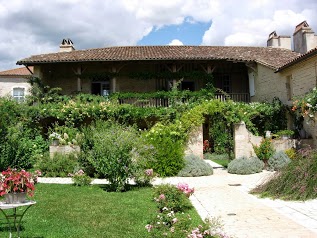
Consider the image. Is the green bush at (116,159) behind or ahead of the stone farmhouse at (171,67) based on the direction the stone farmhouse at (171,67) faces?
ahead

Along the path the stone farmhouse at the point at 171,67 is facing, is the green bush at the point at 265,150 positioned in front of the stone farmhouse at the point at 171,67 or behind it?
in front

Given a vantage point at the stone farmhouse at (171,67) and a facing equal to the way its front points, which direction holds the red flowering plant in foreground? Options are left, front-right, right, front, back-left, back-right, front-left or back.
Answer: front

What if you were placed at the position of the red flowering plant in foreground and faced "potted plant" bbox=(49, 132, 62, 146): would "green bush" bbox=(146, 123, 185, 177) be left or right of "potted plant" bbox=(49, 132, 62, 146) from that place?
right

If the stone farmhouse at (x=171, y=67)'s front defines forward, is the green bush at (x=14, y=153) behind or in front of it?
in front

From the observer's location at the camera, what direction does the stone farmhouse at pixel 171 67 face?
facing the viewer

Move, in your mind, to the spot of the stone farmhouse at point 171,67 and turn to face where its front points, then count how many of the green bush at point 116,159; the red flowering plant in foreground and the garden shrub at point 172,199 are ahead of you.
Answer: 3

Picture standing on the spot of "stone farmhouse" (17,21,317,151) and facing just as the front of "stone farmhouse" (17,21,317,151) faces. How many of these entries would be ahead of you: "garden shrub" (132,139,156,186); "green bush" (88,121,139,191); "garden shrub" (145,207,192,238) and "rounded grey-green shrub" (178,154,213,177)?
4

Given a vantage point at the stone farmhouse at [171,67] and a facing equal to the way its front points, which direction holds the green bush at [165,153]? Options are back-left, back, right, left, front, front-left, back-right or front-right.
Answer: front

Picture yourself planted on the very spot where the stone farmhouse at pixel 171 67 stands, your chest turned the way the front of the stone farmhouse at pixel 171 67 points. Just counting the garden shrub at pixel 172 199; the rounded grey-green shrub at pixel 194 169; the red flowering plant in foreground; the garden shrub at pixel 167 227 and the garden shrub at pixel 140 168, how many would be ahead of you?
5

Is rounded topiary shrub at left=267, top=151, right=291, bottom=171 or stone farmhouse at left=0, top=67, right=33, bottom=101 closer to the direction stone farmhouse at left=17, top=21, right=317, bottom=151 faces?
the rounded topiary shrub

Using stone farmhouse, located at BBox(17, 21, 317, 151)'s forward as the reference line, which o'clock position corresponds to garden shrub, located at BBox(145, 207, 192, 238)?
The garden shrub is roughly at 12 o'clock from the stone farmhouse.

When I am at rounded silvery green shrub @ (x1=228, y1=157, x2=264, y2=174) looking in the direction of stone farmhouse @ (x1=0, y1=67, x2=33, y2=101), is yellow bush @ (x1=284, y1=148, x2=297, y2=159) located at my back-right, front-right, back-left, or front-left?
back-right

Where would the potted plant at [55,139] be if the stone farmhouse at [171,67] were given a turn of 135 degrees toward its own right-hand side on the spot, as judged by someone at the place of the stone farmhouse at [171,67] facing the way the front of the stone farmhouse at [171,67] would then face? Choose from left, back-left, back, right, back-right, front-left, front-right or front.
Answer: left

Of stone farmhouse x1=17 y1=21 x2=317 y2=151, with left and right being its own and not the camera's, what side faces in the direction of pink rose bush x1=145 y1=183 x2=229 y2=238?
front

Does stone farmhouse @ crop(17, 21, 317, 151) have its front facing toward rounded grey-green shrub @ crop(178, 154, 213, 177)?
yes
